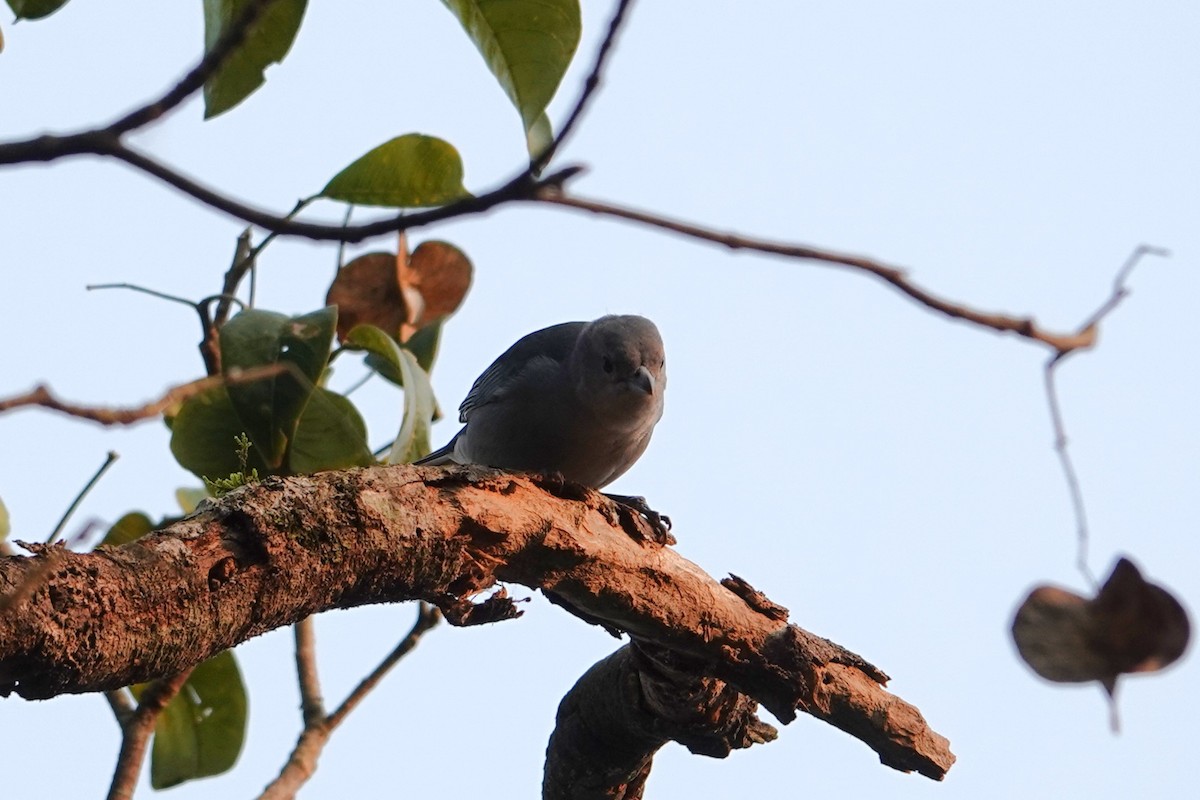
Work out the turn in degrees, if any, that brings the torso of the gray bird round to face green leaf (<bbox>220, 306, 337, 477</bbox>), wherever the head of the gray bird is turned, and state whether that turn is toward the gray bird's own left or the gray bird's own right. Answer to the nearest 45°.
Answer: approximately 90° to the gray bird's own right

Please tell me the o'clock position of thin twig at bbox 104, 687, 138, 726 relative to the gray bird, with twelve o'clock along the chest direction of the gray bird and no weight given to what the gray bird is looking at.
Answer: The thin twig is roughly at 4 o'clock from the gray bird.

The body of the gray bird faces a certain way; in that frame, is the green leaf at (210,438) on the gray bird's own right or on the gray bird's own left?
on the gray bird's own right

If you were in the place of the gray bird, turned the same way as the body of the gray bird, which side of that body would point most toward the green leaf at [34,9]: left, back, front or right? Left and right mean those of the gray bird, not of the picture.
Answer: right

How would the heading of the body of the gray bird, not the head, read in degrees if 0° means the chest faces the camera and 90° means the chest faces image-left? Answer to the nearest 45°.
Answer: approximately 315°

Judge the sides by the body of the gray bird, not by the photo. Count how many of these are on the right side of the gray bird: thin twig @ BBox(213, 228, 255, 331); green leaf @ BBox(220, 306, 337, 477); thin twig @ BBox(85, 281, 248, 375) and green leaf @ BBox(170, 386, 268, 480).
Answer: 4

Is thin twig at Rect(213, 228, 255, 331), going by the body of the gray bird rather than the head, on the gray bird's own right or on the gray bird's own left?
on the gray bird's own right

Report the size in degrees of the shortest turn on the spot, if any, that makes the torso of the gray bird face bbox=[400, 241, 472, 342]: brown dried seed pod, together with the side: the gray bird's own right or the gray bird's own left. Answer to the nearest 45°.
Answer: approximately 135° to the gray bird's own right

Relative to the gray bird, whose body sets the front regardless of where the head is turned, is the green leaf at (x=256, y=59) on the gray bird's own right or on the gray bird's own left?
on the gray bird's own right

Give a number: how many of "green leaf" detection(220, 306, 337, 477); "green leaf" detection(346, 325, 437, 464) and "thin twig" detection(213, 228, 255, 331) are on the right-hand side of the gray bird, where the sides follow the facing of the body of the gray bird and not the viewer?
3
